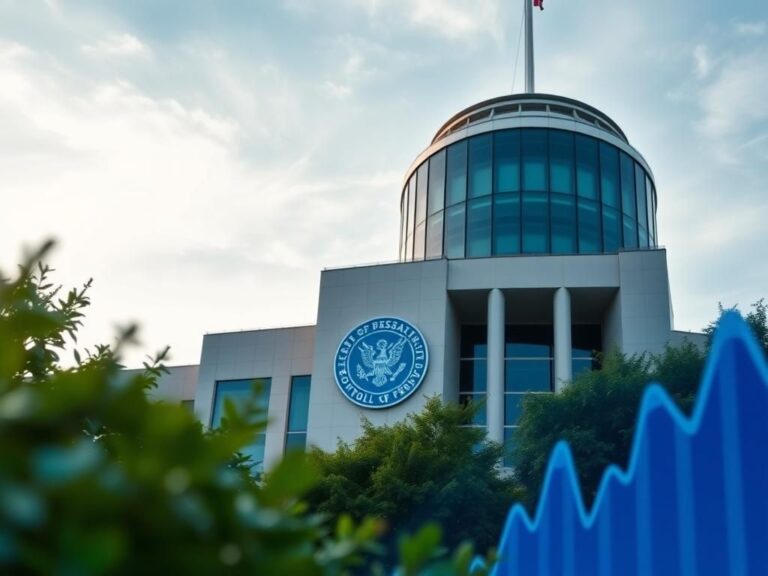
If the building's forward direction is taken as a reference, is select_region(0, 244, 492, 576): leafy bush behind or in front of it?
in front

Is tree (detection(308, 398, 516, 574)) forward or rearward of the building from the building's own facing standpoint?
forward

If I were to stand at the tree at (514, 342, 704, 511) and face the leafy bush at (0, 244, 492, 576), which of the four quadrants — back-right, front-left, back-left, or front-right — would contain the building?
back-right

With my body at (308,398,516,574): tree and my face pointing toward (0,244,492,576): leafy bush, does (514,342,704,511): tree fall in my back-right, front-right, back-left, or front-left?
back-left

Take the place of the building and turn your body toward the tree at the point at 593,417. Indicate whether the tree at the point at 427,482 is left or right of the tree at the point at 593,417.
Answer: right

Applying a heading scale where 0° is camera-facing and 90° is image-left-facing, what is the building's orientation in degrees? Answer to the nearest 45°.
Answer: approximately 0°
